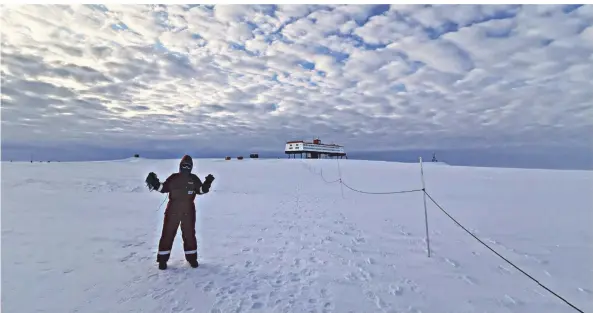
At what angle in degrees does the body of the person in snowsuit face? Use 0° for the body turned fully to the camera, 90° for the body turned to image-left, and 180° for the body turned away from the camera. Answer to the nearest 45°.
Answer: approximately 0°
